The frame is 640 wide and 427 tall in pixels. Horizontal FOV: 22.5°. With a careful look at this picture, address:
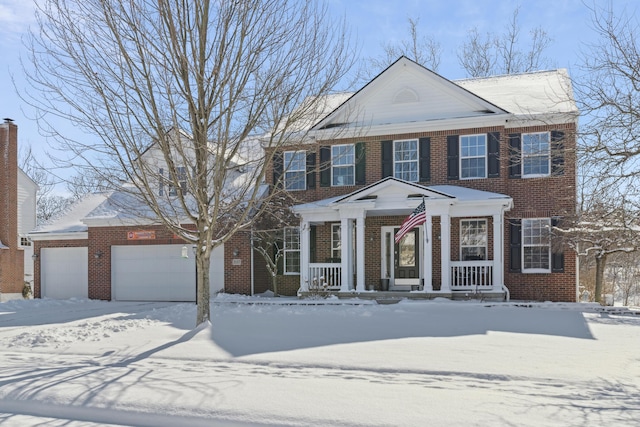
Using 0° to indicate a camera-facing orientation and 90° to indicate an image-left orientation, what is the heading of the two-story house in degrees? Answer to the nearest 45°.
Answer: approximately 0°
